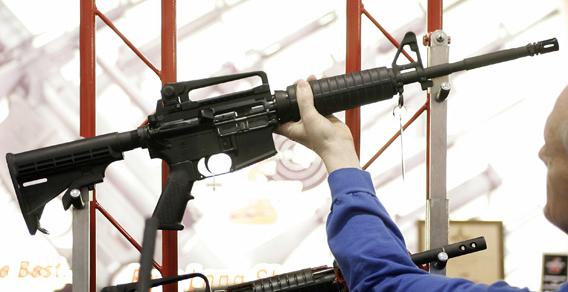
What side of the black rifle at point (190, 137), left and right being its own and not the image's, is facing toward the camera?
right

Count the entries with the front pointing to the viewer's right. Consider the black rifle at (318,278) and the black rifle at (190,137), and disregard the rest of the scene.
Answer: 2

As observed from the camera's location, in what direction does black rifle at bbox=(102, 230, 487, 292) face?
facing to the right of the viewer
